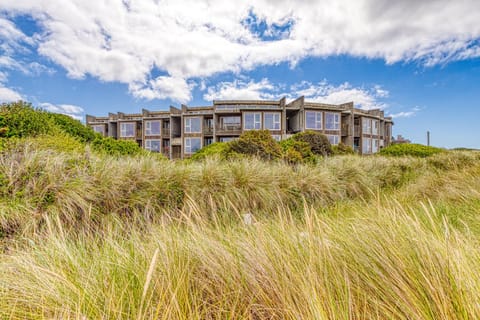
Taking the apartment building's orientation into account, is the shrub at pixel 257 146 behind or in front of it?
in front

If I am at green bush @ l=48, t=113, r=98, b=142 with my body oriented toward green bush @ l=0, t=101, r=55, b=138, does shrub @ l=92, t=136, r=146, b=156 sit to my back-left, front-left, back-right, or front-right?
back-left

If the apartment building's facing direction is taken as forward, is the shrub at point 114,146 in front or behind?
in front

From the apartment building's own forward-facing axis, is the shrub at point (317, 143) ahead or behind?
ahead

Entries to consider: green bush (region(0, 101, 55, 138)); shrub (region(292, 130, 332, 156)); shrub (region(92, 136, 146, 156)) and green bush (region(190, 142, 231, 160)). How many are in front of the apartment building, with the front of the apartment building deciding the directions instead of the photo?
4

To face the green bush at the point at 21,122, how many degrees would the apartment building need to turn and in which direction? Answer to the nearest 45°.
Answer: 0° — it already faces it

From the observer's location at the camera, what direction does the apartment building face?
facing the viewer

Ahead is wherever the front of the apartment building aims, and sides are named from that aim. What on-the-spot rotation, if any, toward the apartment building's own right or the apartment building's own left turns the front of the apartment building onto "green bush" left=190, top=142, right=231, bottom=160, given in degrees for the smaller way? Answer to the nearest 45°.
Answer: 0° — it already faces it

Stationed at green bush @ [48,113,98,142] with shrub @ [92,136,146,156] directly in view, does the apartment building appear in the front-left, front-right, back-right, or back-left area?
front-left

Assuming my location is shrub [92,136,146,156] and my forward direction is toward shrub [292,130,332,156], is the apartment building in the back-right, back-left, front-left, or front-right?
front-left
